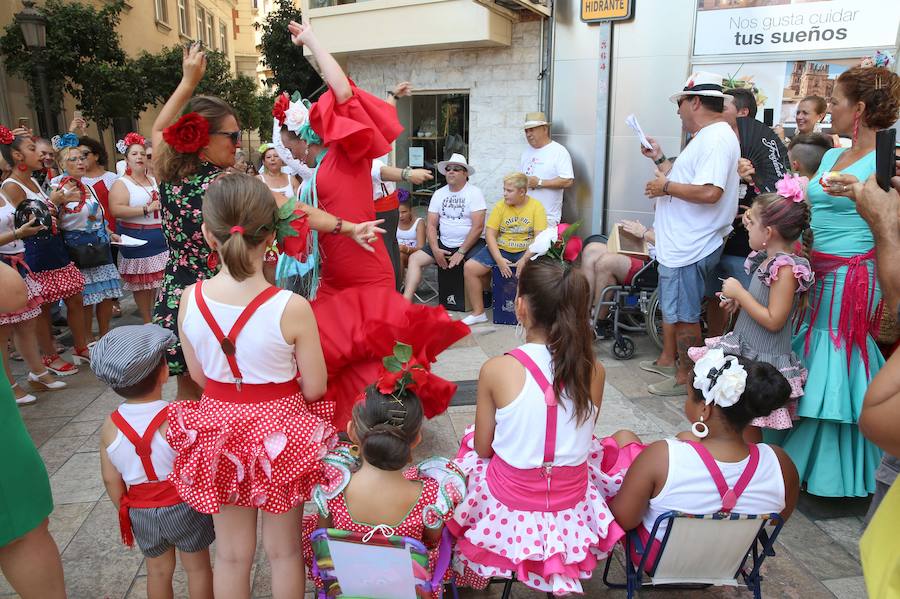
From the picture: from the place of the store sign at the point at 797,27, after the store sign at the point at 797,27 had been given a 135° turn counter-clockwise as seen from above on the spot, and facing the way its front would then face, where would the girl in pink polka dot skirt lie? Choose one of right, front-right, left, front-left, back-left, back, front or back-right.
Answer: back-right

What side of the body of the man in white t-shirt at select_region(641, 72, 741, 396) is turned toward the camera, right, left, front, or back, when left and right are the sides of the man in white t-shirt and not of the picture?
left

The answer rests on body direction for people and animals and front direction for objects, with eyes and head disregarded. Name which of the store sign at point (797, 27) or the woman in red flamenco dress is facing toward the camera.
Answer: the store sign

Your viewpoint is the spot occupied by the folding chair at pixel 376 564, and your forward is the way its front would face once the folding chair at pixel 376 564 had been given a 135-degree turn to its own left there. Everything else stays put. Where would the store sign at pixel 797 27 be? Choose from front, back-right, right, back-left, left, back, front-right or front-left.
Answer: back

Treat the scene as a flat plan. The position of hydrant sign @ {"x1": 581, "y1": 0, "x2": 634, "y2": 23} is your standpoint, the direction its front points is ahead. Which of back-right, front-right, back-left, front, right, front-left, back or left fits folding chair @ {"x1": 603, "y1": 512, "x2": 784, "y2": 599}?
front

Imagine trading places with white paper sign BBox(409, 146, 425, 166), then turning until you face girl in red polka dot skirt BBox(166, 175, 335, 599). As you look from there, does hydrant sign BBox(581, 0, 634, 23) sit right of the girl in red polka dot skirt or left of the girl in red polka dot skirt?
left

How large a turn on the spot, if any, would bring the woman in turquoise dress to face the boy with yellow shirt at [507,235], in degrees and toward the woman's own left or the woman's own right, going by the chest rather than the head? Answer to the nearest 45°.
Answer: approximately 45° to the woman's own right

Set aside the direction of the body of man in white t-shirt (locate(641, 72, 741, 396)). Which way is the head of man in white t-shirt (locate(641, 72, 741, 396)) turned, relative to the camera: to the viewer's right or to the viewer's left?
to the viewer's left

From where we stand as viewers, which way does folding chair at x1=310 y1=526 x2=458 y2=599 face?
facing away from the viewer

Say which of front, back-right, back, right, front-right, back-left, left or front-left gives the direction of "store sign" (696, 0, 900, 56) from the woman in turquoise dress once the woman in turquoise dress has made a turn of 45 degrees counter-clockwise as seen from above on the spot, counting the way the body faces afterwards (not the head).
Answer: back-right

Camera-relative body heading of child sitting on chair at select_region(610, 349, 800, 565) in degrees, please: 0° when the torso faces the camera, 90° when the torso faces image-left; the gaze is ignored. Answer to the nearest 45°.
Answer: approximately 180°

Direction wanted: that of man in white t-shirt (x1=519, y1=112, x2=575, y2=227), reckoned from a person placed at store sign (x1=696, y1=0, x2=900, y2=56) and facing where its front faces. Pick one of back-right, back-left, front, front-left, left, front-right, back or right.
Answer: right

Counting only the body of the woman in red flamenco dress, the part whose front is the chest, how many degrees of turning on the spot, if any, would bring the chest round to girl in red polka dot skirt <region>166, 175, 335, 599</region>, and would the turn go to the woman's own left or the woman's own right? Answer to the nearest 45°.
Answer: approximately 90° to the woman's own left

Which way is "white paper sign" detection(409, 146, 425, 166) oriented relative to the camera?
toward the camera

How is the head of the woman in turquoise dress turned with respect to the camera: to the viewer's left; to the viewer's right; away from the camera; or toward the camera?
to the viewer's left

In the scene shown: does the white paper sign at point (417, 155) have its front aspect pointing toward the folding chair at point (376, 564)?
yes

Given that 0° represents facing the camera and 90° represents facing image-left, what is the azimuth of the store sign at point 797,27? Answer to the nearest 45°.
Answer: approximately 0°

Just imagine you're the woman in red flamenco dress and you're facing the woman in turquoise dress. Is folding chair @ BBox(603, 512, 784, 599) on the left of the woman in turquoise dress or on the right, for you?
right
